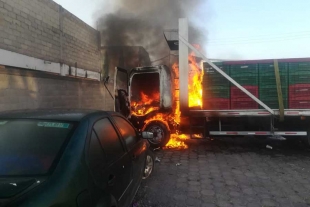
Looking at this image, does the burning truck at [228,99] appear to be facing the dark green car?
no

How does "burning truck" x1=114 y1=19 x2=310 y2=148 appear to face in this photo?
to the viewer's left

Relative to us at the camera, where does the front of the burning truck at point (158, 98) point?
facing to the left of the viewer
